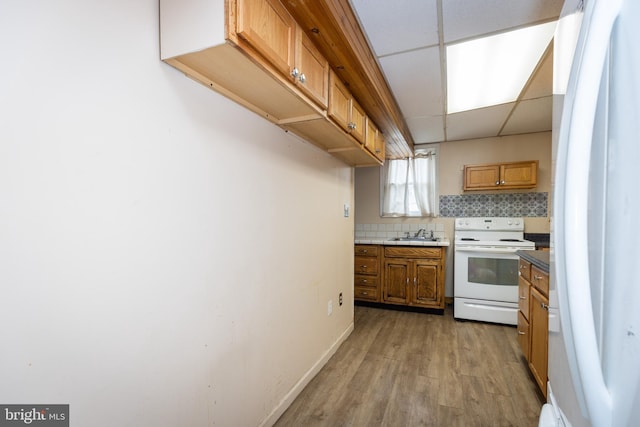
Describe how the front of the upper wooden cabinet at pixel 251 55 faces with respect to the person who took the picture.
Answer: facing the viewer and to the right of the viewer

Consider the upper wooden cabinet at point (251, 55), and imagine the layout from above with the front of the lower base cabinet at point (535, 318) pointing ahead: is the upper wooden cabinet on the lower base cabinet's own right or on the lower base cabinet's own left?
on the lower base cabinet's own left

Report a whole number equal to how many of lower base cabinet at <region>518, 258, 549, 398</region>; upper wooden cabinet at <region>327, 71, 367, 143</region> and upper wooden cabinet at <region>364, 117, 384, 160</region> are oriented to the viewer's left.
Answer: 1

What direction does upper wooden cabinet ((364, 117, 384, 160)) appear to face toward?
to the viewer's right

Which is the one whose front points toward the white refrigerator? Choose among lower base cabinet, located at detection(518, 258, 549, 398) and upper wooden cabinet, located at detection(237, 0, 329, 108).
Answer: the upper wooden cabinet

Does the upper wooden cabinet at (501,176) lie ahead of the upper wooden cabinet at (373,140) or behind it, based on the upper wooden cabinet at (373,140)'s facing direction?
ahead

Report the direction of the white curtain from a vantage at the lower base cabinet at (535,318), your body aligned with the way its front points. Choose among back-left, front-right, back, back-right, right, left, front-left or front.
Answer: front-right

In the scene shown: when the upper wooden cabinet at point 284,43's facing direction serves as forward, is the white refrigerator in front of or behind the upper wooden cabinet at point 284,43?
in front

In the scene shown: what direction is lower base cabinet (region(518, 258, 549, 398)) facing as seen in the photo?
to the viewer's left

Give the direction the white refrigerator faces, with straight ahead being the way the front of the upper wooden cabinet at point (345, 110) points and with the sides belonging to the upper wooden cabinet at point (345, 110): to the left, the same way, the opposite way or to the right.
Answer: the opposite way

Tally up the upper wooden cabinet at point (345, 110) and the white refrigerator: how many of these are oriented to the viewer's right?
1

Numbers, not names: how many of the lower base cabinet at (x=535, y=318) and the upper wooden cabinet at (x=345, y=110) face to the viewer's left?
1

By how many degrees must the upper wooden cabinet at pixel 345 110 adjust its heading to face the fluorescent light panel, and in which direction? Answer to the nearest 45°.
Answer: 0° — it already faces it

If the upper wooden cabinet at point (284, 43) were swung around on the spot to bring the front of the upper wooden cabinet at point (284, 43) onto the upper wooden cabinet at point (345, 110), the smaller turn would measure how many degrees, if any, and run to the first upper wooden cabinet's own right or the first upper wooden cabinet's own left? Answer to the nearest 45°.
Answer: approximately 90° to the first upper wooden cabinet's own left

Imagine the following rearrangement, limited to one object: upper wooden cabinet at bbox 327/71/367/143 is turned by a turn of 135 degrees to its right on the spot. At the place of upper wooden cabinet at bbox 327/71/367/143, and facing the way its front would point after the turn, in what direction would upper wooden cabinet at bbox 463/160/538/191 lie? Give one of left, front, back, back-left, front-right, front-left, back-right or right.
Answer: back
